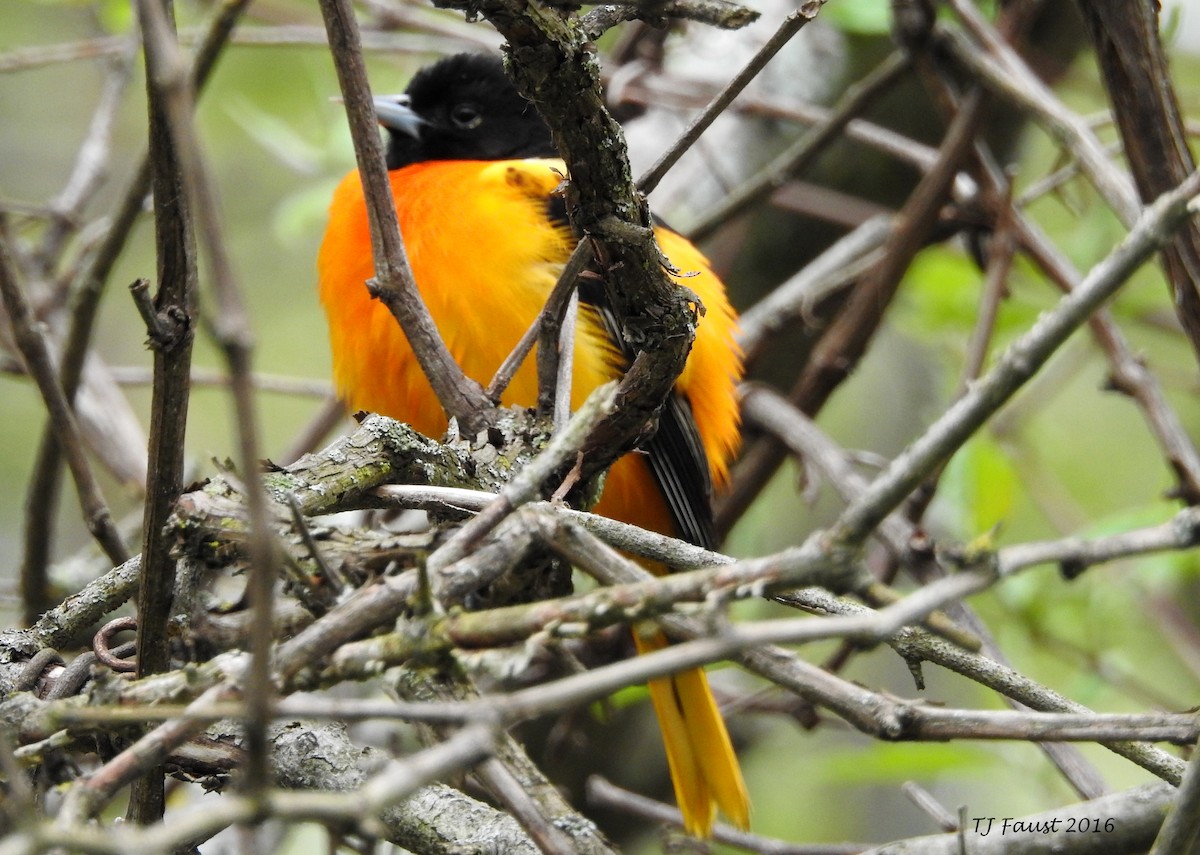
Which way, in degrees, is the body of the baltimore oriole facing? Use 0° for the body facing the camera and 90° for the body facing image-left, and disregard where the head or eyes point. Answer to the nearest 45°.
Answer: approximately 45°
